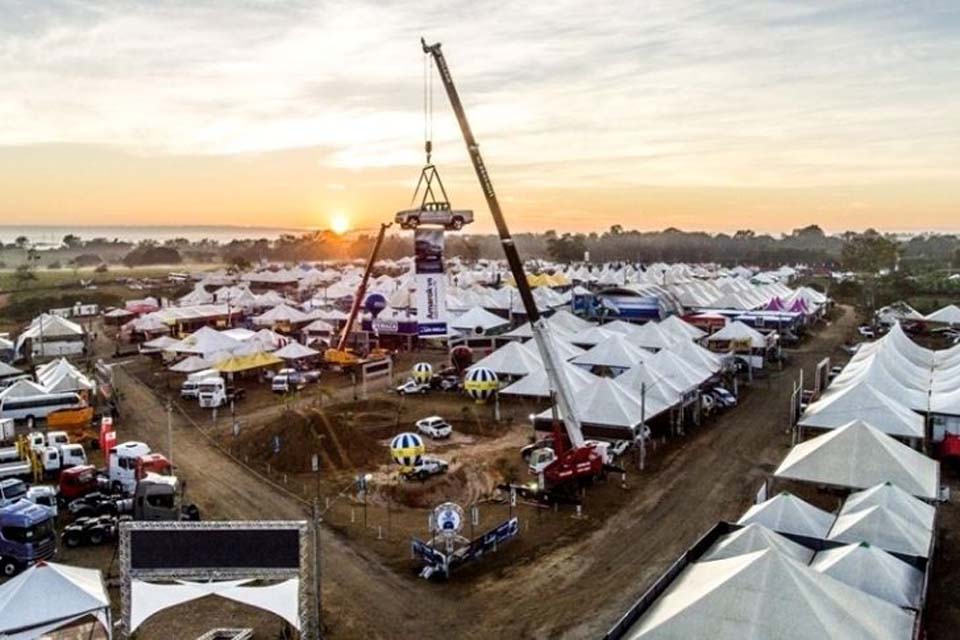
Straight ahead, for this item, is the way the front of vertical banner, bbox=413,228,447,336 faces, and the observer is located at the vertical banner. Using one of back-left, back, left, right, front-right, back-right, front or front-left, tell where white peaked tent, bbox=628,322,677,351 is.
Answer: back-left

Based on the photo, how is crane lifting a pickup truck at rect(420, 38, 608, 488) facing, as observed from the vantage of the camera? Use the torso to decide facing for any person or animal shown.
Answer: facing away from the viewer and to the left of the viewer

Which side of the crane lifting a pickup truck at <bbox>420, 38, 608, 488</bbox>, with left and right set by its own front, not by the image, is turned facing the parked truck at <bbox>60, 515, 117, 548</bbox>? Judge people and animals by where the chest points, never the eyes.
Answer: front

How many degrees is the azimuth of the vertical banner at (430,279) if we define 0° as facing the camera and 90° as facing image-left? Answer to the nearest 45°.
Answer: approximately 0°

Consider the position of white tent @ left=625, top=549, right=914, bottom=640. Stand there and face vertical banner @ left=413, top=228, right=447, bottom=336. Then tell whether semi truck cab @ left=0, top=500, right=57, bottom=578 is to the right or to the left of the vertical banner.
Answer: left

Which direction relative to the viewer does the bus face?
to the viewer's right

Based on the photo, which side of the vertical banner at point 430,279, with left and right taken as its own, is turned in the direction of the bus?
right

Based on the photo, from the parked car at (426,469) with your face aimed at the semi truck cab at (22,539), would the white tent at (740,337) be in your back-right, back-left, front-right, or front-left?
back-right
